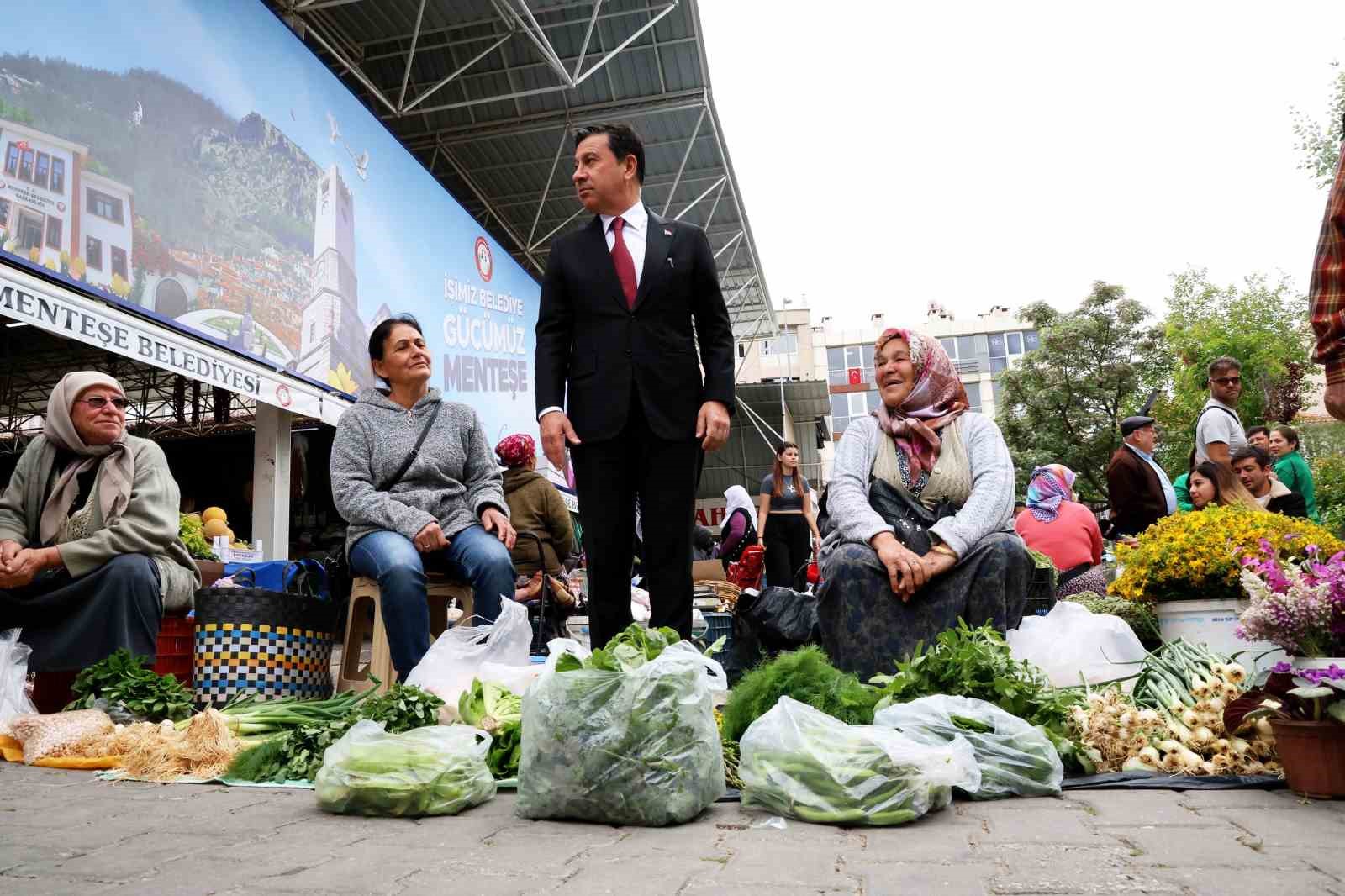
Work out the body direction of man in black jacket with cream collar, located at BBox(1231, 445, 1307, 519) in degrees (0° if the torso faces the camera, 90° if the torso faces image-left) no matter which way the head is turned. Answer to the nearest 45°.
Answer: approximately 45°

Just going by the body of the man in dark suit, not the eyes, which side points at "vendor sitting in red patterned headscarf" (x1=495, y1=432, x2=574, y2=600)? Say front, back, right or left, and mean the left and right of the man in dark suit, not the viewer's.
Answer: back

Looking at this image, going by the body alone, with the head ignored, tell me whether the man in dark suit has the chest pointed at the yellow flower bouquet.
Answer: no

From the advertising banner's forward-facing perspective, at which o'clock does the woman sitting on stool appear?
The woman sitting on stool is roughly at 1 o'clock from the advertising banner.

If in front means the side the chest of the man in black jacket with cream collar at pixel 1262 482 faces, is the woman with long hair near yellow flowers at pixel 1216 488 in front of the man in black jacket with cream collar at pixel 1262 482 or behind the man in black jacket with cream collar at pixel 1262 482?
in front

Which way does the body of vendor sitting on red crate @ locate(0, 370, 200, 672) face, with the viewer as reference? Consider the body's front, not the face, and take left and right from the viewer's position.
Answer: facing the viewer and to the left of the viewer

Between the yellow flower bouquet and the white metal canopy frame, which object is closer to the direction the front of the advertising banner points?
the yellow flower bouquet

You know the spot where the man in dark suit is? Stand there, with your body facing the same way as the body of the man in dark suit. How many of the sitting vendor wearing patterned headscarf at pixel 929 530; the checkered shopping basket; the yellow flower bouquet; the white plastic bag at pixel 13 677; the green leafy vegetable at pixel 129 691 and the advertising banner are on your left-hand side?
2

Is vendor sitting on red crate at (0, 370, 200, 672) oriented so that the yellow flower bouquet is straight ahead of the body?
no

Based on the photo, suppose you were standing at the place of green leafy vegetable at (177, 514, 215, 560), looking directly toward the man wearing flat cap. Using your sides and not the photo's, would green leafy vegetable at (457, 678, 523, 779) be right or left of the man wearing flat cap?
right

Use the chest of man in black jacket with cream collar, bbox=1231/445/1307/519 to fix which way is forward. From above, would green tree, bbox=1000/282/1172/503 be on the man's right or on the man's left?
on the man's right

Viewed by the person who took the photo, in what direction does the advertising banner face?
facing the viewer and to the right of the viewer

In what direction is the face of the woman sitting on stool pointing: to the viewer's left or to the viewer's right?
to the viewer's right

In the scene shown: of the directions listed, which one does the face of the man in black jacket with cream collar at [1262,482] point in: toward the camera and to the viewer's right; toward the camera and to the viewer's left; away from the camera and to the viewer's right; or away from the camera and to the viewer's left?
toward the camera and to the viewer's left
